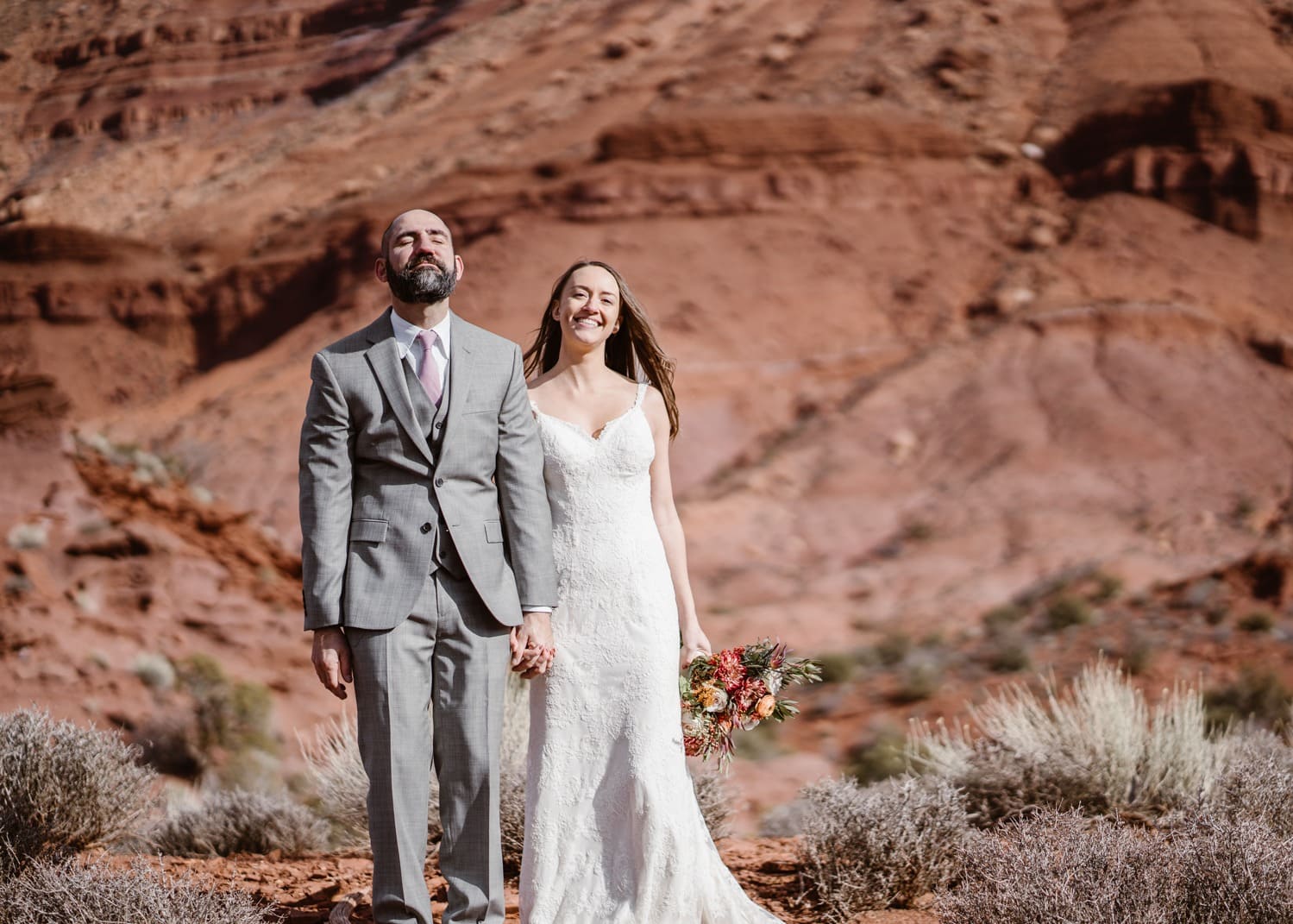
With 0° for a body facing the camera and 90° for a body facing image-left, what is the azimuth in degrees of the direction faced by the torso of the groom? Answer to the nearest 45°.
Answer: approximately 0°

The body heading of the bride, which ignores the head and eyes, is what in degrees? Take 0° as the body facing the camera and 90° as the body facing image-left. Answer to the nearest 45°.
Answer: approximately 0°

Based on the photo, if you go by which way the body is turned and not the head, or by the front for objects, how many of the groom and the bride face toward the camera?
2

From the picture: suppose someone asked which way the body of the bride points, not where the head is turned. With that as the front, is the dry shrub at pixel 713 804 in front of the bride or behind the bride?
behind
